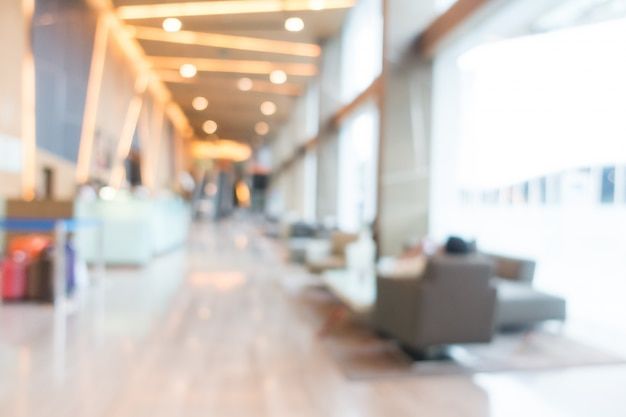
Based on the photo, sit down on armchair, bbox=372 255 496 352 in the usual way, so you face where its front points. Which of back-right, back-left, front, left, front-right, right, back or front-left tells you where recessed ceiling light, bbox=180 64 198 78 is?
front

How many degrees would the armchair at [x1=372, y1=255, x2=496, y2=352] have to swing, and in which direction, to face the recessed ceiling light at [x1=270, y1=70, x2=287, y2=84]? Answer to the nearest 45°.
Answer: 0° — it already faces it

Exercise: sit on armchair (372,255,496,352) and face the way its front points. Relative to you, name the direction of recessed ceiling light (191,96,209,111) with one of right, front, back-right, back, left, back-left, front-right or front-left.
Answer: front

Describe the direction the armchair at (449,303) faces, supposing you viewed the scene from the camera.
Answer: facing away from the viewer and to the left of the viewer

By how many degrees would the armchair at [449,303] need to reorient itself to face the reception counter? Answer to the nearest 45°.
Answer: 0° — it already faces it

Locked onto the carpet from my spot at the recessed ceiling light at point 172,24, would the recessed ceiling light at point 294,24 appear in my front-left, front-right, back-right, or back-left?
front-left

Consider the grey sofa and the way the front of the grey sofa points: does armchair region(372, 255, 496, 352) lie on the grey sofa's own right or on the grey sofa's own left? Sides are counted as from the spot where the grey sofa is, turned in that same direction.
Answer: on the grey sofa's own right

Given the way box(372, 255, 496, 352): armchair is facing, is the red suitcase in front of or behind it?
in front
